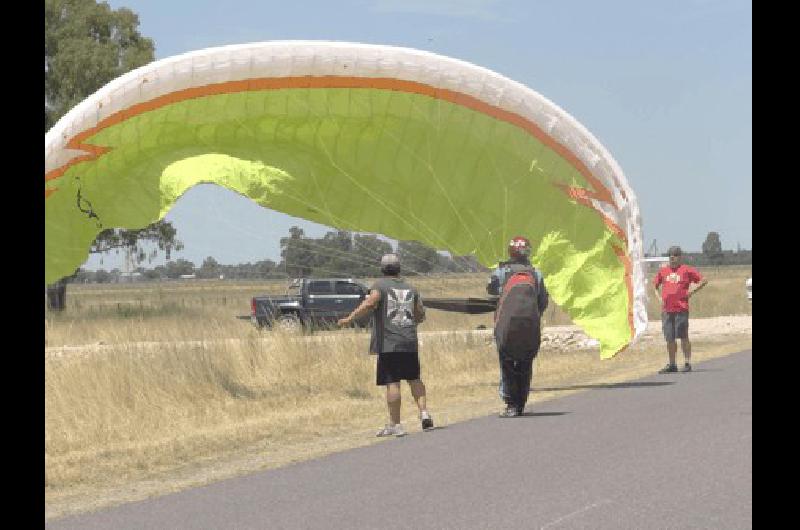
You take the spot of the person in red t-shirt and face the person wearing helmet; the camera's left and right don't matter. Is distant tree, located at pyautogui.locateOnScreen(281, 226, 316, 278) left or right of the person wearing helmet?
right

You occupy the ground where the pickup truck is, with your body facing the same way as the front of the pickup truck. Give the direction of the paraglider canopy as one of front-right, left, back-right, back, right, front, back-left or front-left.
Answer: right

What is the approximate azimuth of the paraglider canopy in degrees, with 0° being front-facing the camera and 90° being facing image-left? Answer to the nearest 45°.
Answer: approximately 0°

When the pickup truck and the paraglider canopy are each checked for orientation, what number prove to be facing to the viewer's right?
1

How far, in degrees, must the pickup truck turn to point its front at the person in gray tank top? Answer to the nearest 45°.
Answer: approximately 90° to its right

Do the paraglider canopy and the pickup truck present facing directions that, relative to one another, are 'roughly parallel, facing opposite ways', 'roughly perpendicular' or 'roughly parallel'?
roughly perpendicular

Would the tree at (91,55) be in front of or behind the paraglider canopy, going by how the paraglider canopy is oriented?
behind

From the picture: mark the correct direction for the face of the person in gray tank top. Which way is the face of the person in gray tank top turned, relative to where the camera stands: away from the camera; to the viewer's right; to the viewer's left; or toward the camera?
away from the camera
